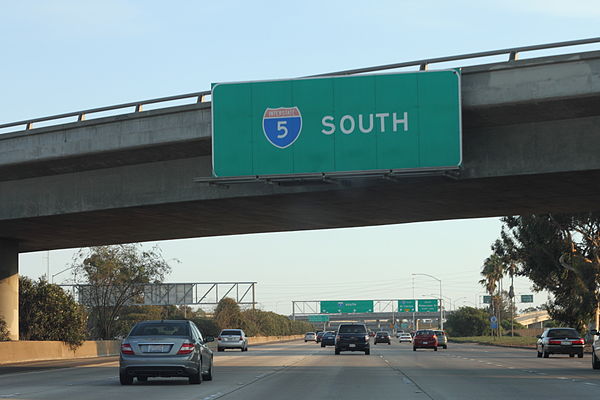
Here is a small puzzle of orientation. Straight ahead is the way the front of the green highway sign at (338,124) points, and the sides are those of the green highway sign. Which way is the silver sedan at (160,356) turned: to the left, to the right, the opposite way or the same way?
the opposite way

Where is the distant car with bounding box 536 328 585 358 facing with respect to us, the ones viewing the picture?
facing away from the viewer

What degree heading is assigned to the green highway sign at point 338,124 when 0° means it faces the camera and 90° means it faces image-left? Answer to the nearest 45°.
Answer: approximately 0°

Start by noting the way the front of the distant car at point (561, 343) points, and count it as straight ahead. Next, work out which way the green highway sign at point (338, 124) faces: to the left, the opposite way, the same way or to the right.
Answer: the opposite way

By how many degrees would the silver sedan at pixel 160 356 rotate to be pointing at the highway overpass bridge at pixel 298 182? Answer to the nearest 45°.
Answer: approximately 45° to its right

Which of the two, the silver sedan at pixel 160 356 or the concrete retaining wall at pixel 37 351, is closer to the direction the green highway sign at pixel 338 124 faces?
the silver sedan

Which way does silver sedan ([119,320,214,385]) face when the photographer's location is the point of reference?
facing away from the viewer
